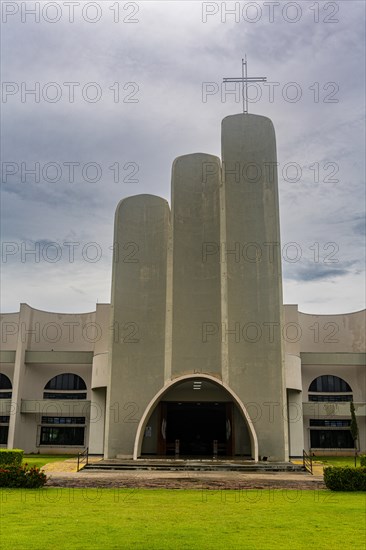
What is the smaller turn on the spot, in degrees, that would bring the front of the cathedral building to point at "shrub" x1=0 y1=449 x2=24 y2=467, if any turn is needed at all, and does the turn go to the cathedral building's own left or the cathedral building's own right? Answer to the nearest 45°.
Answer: approximately 45° to the cathedral building's own right

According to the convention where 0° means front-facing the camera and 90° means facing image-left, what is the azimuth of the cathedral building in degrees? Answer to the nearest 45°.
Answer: approximately 0°

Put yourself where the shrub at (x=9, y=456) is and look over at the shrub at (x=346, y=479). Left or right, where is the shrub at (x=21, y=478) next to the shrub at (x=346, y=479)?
right

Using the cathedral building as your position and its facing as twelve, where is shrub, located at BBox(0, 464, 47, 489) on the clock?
The shrub is roughly at 1 o'clock from the cathedral building.

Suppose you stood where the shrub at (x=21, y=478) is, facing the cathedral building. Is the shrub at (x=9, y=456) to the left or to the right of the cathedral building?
left

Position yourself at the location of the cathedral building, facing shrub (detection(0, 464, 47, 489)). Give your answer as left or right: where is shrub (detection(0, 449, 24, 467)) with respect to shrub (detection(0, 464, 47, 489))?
right
